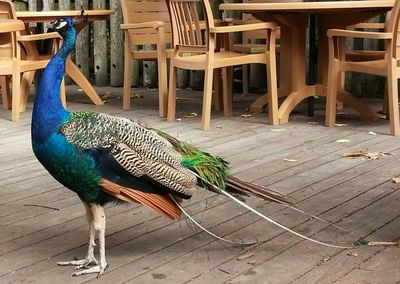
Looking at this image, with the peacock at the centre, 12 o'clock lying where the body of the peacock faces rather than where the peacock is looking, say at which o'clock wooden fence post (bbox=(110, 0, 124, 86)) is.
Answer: The wooden fence post is roughly at 3 o'clock from the peacock.

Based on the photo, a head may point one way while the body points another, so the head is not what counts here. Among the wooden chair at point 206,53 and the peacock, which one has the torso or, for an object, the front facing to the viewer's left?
the peacock

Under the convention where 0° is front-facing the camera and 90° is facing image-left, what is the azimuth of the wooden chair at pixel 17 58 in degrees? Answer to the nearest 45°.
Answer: approximately 225°

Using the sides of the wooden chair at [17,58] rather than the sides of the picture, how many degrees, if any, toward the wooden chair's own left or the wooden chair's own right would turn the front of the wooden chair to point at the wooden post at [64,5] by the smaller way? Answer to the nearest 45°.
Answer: approximately 45° to the wooden chair's own left

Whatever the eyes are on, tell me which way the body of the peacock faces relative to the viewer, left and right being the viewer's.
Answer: facing to the left of the viewer

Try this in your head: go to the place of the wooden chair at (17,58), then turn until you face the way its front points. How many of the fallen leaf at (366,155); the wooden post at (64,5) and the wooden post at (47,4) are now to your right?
1

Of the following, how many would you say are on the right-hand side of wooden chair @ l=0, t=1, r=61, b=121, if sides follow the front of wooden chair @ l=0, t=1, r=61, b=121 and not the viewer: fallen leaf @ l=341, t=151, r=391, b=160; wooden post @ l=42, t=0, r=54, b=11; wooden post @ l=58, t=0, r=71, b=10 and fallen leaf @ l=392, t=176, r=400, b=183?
2

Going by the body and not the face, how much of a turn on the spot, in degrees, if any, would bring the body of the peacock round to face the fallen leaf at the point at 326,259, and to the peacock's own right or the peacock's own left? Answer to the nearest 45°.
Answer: approximately 180°

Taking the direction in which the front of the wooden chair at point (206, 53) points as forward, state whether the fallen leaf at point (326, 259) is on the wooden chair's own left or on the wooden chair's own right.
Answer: on the wooden chair's own right

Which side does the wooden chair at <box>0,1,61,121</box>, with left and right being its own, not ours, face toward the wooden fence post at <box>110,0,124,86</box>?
front

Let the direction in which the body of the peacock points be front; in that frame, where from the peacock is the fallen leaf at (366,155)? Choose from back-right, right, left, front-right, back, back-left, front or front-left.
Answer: back-right
